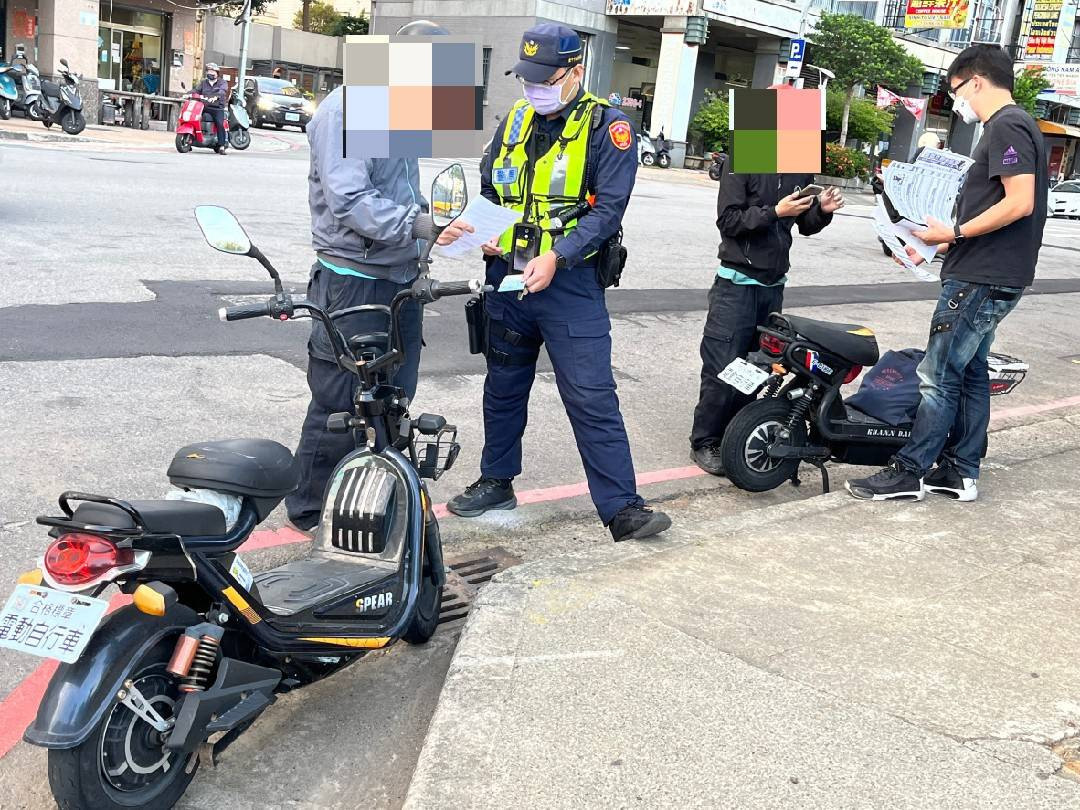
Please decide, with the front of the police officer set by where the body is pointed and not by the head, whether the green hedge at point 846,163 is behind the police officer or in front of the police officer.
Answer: behind

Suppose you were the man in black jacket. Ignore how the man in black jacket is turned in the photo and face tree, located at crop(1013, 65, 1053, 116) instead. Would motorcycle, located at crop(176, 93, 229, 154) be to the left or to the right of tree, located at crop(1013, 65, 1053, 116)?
left

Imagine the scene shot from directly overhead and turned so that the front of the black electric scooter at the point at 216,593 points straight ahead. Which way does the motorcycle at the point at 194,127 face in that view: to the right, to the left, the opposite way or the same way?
the opposite way

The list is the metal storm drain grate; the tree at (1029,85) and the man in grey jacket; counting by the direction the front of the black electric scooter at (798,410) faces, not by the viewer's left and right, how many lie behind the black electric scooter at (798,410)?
2

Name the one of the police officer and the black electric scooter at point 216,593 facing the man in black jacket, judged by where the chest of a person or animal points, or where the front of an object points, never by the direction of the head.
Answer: the black electric scooter

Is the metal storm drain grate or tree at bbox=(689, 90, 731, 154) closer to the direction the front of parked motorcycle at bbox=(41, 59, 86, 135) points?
the metal storm drain grate

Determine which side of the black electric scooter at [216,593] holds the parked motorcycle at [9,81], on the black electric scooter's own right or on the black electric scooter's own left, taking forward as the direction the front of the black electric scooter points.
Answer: on the black electric scooter's own left

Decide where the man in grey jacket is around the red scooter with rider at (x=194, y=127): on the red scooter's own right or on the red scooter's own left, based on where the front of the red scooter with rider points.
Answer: on the red scooter's own left
